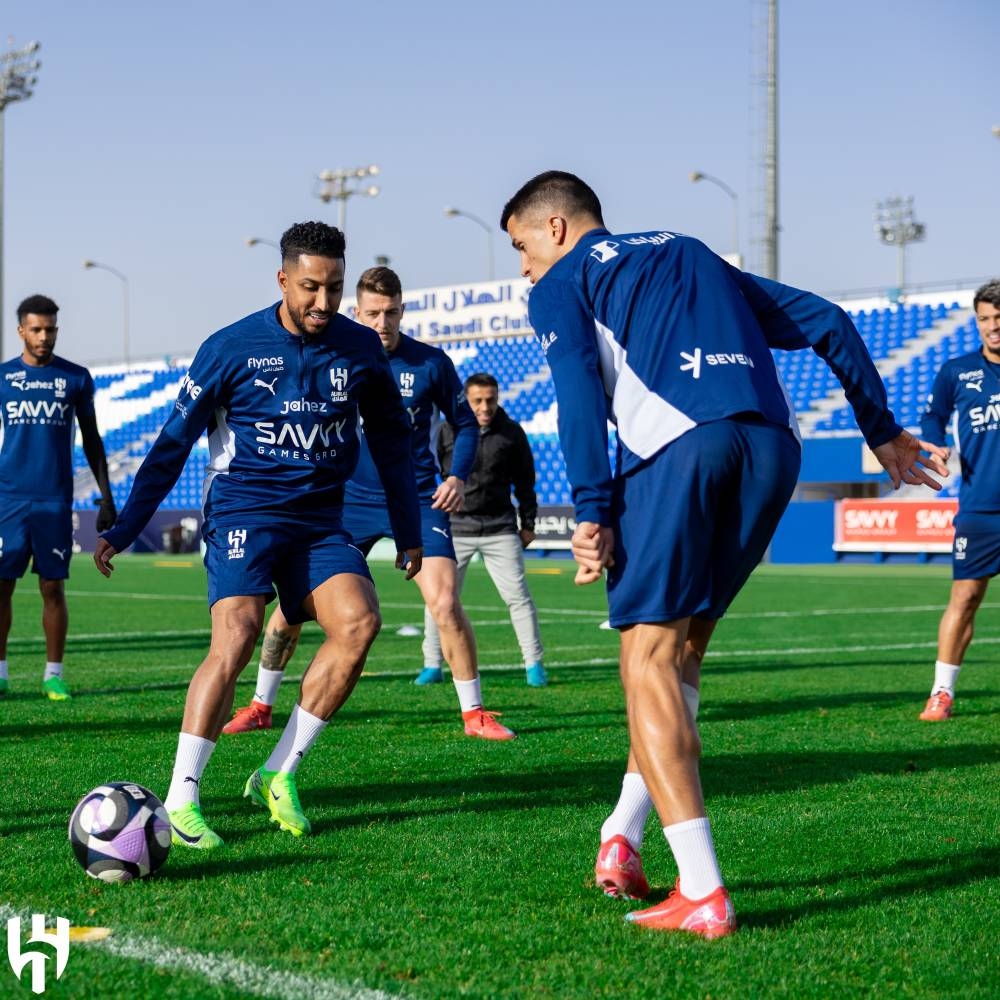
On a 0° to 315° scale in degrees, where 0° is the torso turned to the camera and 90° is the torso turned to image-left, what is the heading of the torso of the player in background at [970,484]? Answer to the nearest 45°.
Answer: approximately 0°

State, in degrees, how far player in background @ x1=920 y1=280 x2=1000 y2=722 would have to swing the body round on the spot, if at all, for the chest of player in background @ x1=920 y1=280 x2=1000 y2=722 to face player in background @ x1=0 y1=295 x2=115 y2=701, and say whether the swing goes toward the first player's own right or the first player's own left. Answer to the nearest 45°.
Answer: approximately 90° to the first player's own right

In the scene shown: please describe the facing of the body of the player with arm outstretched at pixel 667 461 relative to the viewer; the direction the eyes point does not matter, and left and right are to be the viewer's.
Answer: facing away from the viewer and to the left of the viewer

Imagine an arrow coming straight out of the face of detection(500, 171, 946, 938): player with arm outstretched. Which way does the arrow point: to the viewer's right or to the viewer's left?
to the viewer's left

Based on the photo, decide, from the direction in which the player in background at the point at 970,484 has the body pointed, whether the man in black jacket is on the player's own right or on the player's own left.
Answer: on the player's own right

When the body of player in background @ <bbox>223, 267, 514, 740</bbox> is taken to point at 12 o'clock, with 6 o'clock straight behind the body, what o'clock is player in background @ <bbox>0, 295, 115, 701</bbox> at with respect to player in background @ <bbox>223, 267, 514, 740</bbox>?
player in background @ <bbox>0, 295, 115, 701</bbox> is roughly at 4 o'clock from player in background @ <bbox>223, 267, 514, 740</bbox>.
